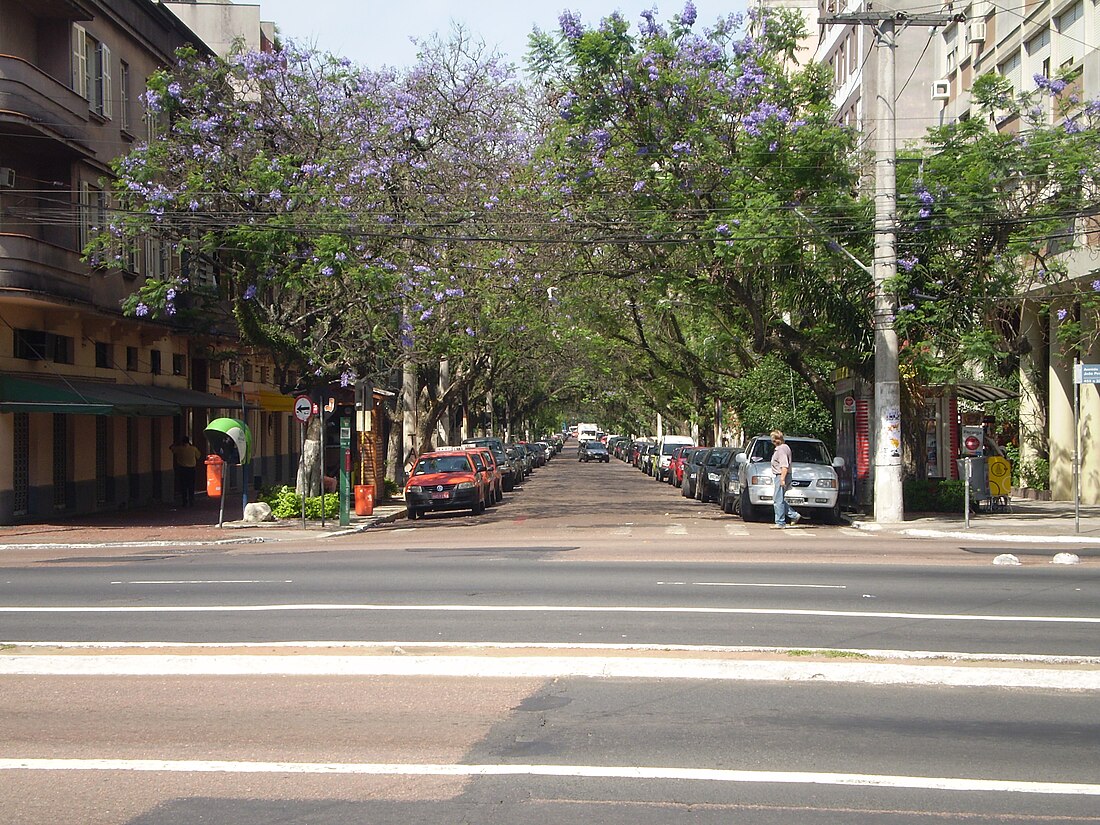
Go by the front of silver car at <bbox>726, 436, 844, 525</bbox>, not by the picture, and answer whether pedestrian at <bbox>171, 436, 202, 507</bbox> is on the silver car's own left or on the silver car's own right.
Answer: on the silver car's own right

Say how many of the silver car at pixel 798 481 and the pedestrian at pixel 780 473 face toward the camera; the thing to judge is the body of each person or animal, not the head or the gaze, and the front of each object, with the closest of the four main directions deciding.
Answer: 1

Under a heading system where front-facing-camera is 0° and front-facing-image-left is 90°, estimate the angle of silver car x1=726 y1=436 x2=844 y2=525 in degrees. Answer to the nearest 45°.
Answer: approximately 0°

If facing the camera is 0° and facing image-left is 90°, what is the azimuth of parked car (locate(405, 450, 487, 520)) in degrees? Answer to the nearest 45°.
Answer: approximately 0°

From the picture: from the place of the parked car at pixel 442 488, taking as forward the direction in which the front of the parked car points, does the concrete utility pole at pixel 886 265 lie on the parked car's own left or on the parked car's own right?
on the parked car's own left

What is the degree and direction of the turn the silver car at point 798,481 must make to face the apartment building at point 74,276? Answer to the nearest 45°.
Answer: approximately 90° to its right

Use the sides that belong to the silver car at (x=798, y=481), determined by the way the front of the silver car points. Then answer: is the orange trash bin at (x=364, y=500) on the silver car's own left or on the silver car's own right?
on the silver car's own right

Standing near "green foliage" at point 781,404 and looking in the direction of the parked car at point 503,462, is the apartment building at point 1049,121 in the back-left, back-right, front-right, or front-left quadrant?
back-left

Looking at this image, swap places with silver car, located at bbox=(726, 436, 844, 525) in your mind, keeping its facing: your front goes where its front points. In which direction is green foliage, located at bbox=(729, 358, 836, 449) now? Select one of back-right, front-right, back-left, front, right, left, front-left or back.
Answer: back

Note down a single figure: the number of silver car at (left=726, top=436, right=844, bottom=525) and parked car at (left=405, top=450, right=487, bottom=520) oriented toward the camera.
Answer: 2

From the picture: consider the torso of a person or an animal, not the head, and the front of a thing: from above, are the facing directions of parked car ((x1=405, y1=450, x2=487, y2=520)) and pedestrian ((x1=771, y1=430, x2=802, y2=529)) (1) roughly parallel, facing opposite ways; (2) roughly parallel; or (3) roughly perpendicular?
roughly perpendicular
